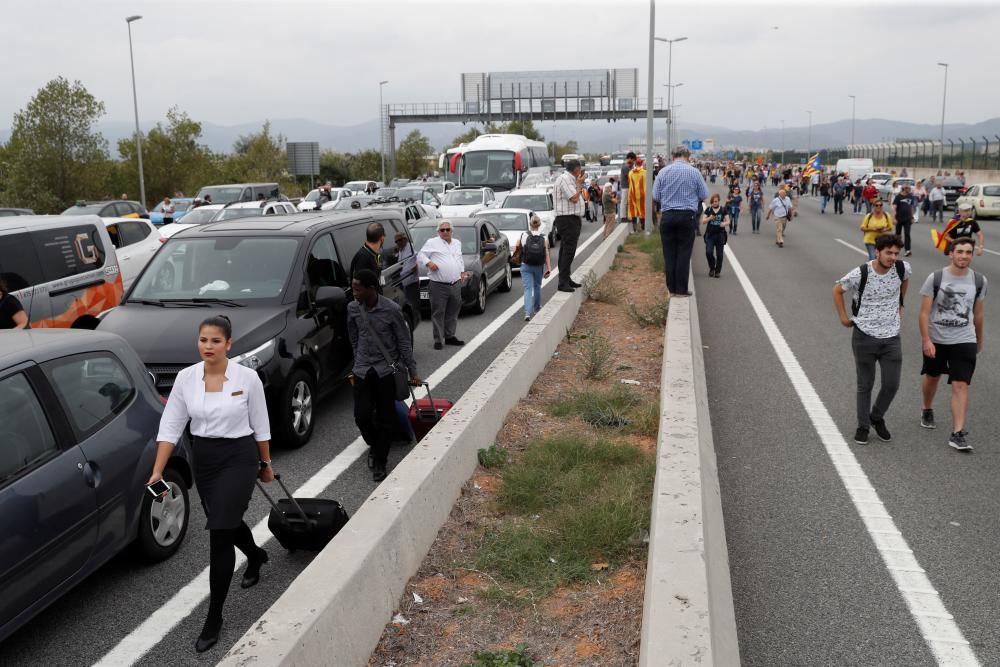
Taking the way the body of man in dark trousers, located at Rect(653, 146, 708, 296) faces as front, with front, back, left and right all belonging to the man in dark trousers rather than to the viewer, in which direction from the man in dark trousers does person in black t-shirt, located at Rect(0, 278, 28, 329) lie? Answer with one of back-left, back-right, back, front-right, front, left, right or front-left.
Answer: back-left

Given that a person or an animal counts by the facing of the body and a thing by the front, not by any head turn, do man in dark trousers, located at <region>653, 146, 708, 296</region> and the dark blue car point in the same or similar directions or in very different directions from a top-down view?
very different directions

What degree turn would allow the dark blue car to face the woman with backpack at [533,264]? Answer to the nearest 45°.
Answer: approximately 180°

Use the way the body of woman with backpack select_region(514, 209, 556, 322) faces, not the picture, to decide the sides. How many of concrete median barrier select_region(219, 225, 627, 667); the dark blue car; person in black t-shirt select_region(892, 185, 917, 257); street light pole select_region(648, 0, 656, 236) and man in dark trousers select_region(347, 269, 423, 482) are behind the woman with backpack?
3

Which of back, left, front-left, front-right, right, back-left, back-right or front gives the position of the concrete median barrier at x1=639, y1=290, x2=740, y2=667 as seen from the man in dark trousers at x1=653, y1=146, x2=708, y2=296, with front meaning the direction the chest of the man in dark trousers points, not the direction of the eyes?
back

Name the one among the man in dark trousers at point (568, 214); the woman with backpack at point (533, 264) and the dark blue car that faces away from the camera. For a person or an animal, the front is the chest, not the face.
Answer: the woman with backpack

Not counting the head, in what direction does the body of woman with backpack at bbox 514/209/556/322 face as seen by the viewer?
away from the camera

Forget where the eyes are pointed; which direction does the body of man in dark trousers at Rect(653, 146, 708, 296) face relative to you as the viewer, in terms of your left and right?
facing away from the viewer

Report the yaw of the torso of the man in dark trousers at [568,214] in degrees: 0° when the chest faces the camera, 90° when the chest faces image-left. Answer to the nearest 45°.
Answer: approximately 270°

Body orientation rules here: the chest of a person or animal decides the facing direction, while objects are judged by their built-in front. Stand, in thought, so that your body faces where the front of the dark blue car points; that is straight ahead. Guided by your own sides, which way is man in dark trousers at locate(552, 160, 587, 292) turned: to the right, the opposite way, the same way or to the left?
to the left

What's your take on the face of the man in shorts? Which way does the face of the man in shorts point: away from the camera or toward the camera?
toward the camera

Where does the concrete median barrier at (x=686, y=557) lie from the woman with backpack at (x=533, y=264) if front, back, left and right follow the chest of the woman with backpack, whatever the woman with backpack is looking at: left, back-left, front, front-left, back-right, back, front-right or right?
back

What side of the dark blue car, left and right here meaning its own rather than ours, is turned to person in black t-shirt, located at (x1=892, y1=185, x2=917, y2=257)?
back

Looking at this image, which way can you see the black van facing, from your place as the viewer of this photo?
facing the viewer and to the left of the viewer

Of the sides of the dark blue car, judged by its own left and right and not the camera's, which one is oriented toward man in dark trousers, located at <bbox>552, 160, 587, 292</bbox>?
back

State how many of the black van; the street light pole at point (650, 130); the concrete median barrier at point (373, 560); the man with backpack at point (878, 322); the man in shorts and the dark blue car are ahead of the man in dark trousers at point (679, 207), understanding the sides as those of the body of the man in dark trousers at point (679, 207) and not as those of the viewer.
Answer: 1
